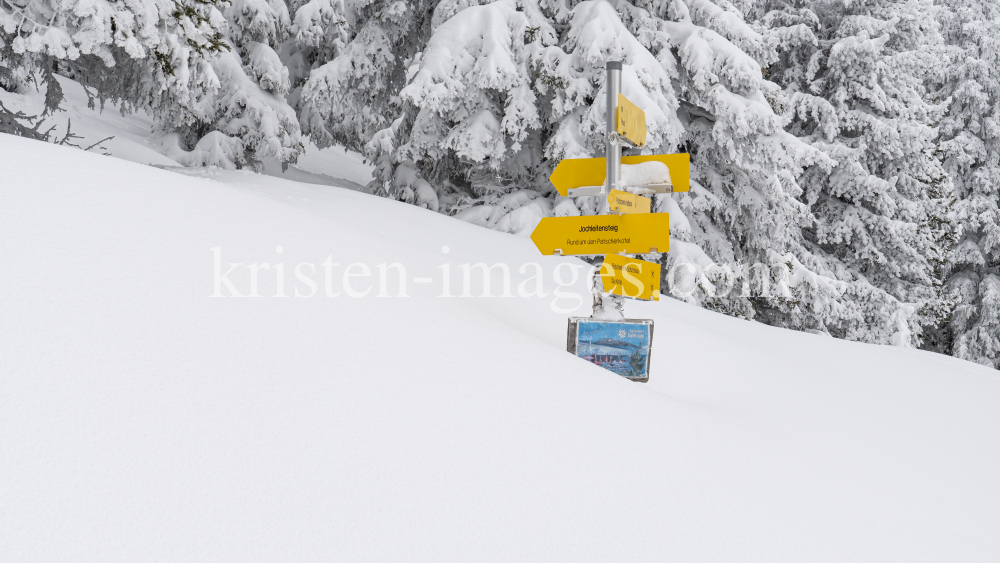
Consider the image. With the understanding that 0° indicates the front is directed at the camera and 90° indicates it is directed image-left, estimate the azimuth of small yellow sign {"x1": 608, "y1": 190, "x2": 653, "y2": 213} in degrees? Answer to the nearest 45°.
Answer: approximately 315°

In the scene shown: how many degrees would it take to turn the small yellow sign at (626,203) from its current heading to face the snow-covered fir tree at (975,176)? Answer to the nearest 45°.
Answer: approximately 90° to its left

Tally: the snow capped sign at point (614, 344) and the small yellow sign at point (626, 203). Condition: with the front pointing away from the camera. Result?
0
